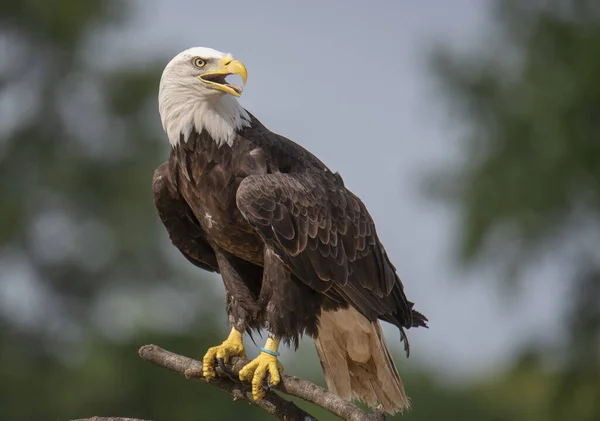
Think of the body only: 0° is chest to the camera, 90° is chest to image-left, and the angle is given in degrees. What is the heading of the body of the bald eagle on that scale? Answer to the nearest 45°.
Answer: approximately 45°
